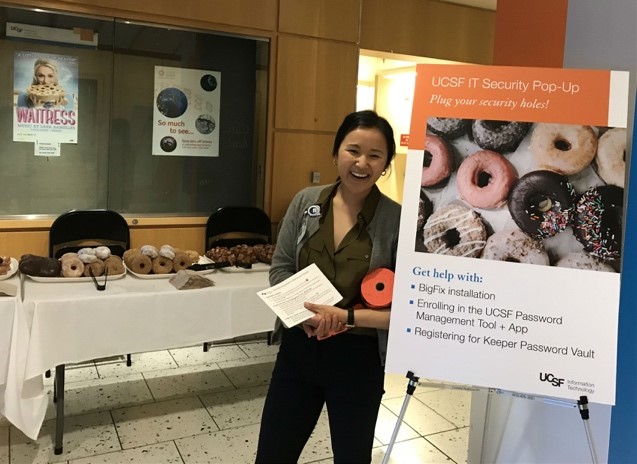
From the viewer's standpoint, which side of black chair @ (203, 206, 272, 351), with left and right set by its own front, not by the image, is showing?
front

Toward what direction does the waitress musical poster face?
toward the camera

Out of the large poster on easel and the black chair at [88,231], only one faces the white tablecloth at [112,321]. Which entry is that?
the black chair

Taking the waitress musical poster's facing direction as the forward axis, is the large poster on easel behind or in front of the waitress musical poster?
in front

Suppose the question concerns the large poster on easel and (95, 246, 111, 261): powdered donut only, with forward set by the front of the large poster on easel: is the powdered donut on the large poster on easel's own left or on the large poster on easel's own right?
on the large poster on easel's own right

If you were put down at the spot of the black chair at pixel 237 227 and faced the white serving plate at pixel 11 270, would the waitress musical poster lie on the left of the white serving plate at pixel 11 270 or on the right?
right

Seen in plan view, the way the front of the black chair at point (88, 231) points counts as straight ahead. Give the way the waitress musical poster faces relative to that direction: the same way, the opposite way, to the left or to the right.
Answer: the same way

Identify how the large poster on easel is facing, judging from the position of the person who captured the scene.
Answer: facing the viewer

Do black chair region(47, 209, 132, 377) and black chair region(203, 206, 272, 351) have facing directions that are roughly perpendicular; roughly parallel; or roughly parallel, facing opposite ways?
roughly parallel

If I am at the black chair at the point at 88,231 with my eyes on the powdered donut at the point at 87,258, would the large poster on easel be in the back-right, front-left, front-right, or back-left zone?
front-left

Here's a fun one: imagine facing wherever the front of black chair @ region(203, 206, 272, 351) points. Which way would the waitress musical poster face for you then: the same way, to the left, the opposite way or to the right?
the same way

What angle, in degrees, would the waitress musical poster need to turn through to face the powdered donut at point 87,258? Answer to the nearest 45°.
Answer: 0° — it already faces it

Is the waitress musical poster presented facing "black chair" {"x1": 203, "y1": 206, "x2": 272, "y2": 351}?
no

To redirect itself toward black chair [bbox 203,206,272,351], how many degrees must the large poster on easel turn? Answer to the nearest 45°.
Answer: approximately 135° to its right

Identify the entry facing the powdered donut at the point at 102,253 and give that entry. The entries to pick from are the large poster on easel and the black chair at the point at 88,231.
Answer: the black chair

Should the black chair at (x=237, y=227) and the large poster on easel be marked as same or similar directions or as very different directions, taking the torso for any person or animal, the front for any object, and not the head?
same or similar directions
